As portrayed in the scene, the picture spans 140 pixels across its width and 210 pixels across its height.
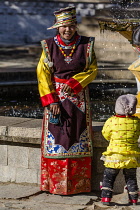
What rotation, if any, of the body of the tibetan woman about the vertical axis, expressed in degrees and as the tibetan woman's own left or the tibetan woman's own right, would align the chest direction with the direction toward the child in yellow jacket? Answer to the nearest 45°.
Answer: approximately 45° to the tibetan woman's own left

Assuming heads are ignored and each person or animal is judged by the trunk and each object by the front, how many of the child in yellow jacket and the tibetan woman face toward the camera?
1

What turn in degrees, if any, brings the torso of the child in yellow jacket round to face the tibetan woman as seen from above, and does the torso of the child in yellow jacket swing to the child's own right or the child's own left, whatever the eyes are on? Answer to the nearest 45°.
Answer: approximately 45° to the child's own left

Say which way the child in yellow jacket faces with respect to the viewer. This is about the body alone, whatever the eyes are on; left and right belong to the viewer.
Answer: facing away from the viewer

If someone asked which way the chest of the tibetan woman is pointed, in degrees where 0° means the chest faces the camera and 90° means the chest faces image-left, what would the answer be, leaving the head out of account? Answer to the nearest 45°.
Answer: approximately 0°

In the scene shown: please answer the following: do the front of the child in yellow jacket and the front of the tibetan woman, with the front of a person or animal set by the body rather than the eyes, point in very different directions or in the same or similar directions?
very different directions

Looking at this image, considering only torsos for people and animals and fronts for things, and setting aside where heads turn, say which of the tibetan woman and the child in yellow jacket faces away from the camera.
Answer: the child in yellow jacket
